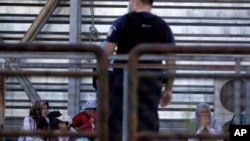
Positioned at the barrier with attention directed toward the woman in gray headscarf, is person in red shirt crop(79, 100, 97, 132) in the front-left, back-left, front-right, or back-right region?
front-left

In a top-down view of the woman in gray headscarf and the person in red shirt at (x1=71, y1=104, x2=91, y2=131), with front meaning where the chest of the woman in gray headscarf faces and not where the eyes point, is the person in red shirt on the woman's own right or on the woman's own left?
on the woman's own right

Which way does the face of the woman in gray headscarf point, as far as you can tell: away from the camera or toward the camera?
toward the camera

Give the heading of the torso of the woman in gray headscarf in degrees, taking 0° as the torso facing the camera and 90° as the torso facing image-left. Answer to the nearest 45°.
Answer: approximately 0°

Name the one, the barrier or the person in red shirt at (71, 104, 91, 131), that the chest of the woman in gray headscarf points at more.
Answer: the barrier
